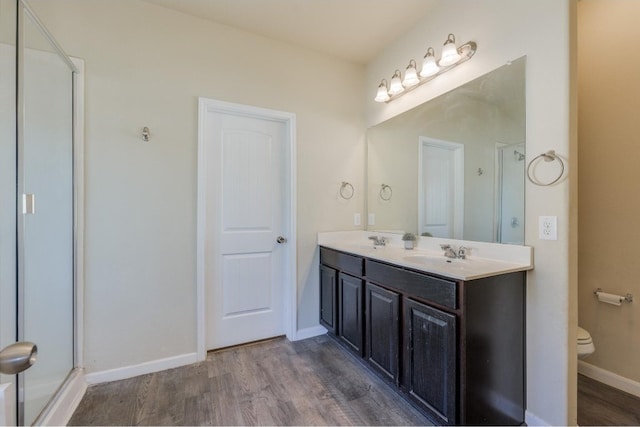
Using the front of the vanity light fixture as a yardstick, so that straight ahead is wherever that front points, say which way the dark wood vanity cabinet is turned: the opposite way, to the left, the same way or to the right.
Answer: the same way

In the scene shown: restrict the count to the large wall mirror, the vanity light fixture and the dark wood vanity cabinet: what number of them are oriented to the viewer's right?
0

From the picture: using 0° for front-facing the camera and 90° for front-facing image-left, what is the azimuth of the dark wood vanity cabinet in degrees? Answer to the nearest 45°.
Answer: approximately 45°

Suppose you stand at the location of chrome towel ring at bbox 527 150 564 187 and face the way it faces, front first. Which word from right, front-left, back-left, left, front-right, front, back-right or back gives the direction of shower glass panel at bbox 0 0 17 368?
front

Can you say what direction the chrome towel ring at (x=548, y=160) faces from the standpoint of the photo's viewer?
facing the viewer and to the left of the viewer

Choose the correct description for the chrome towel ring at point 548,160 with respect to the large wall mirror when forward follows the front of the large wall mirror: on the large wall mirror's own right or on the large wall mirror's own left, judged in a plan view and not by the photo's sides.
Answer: on the large wall mirror's own left

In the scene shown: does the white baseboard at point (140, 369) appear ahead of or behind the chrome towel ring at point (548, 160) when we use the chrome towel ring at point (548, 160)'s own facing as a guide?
ahead

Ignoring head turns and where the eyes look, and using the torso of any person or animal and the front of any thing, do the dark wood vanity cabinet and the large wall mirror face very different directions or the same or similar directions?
same or similar directions

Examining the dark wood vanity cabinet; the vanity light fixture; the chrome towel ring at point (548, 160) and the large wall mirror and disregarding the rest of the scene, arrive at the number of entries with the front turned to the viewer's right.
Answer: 0

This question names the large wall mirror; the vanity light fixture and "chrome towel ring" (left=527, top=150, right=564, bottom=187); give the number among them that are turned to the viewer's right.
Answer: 0

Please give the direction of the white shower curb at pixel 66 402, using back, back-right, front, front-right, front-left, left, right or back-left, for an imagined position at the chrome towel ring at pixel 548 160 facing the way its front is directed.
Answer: front

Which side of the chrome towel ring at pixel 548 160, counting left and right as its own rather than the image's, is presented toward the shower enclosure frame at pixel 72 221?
front
